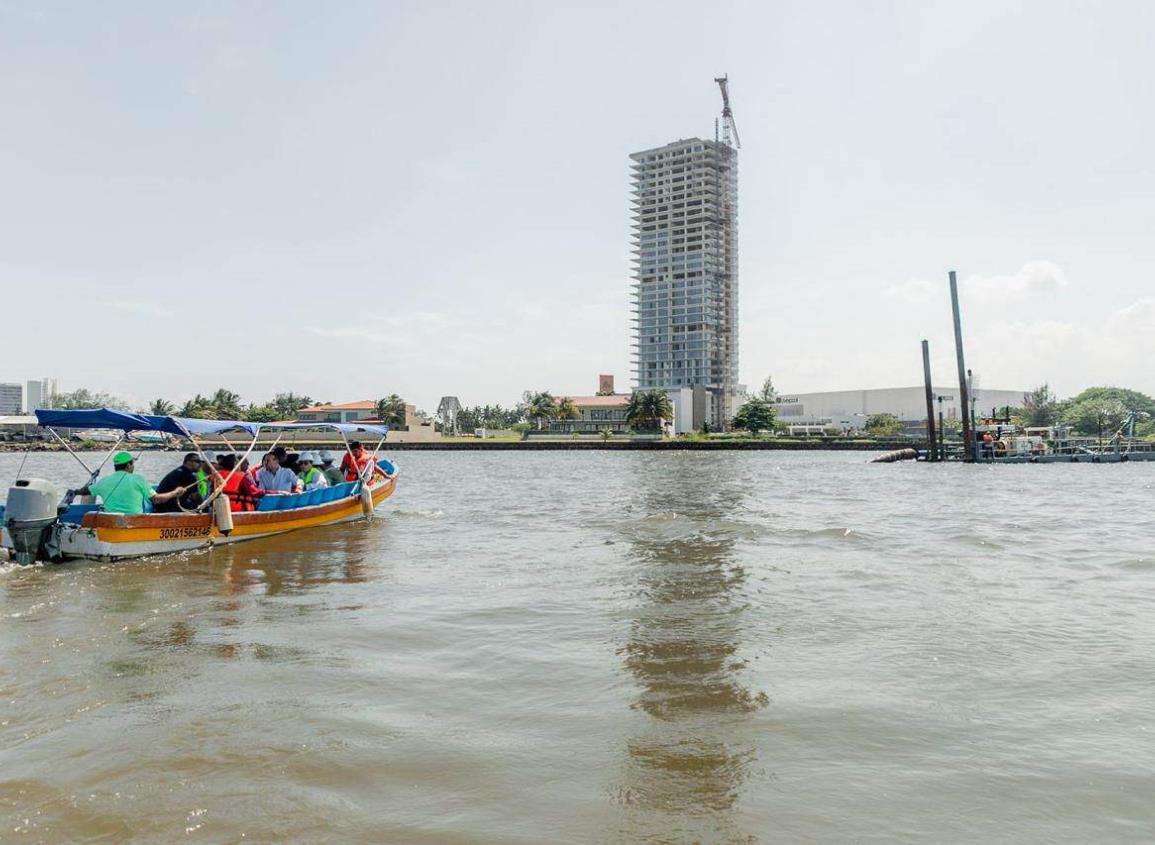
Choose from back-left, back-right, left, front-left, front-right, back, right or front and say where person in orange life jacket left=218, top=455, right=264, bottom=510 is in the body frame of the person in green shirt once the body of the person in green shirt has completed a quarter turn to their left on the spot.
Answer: right

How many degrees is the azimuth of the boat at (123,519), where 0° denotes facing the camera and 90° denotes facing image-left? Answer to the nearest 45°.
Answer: approximately 225°

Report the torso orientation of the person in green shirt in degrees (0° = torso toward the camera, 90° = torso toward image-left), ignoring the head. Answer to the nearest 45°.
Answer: approximately 225°

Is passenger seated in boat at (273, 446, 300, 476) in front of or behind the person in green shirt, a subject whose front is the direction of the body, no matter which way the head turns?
in front

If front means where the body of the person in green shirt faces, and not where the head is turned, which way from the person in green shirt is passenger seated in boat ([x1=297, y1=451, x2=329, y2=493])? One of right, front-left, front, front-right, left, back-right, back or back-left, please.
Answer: front

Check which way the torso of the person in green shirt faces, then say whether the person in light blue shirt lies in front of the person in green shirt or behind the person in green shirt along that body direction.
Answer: in front

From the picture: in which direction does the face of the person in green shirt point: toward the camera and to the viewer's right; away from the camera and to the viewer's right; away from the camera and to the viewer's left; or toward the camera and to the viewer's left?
away from the camera and to the viewer's right
